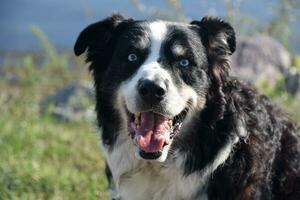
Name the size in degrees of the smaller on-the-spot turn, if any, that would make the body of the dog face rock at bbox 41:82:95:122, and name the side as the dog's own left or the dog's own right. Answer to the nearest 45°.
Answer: approximately 90° to the dog's own right

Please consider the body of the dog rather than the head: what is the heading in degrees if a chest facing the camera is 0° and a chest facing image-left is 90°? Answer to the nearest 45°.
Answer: approximately 45°

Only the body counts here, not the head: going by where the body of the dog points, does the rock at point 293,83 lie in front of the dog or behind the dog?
behind
